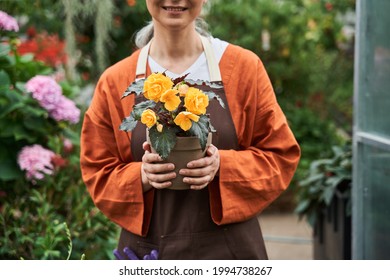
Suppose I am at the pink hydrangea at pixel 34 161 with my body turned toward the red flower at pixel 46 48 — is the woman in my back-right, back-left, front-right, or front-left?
back-right

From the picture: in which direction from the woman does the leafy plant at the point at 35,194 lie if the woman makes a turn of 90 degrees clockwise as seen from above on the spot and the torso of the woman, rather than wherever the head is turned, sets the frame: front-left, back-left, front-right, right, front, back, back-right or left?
front-right

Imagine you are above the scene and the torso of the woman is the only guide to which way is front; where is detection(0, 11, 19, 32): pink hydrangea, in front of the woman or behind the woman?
behind

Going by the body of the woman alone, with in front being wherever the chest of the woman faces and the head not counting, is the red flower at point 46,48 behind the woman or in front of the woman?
behind

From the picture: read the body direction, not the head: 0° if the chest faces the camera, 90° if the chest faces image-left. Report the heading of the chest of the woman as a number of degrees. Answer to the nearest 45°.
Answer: approximately 0°

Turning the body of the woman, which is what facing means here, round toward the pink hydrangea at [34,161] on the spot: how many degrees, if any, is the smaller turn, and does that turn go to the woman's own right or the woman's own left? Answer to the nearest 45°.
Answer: approximately 135° to the woman's own right
